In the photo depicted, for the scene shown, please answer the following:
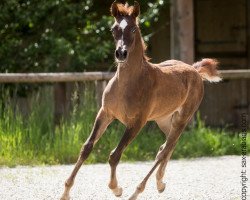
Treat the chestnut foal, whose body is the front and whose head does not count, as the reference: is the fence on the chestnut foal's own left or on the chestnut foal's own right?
on the chestnut foal's own right

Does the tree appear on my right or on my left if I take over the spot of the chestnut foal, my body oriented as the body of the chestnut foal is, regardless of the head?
on my right

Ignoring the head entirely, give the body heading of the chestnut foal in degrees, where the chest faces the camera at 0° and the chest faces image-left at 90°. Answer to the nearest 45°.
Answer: approximately 45°
